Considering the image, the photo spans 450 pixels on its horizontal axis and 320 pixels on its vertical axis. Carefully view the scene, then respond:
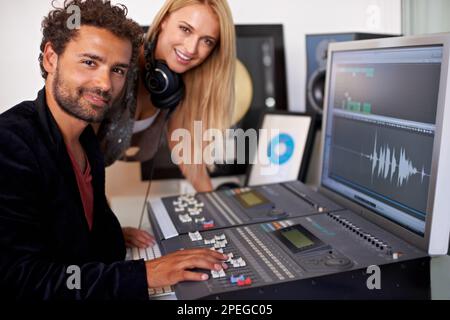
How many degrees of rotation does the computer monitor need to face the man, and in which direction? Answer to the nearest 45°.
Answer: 0° — it already faces them

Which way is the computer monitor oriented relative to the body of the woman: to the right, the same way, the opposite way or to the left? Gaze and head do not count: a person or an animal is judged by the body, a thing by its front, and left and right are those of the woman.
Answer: to the right

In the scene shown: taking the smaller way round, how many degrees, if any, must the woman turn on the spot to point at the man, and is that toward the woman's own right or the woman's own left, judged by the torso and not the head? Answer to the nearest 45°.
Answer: approximately 45° to the woman's own right

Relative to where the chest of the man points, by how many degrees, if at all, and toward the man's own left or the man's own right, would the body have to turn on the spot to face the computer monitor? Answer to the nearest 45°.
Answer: approximately 45° to the man's own left

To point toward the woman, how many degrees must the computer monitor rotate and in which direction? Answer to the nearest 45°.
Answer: approximately 45° to its right

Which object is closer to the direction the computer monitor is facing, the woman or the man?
the man

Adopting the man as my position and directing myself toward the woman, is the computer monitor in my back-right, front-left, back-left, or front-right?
front-right

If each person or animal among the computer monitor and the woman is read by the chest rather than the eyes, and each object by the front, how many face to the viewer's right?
0

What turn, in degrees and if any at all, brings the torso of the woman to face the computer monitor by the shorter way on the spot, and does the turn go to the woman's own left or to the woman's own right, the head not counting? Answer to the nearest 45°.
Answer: approximately 45° to the woman's own left

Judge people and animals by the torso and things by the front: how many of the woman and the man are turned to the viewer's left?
0

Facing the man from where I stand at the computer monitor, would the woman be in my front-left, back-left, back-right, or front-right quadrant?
front-right

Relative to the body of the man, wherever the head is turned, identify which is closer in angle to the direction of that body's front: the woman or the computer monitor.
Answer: the computer monitor

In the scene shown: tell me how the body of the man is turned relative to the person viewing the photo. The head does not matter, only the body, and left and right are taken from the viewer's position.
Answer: facing the viewer and to the right of the viewer

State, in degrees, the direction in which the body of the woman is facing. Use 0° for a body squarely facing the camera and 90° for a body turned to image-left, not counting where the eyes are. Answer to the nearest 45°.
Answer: approximately 0°
